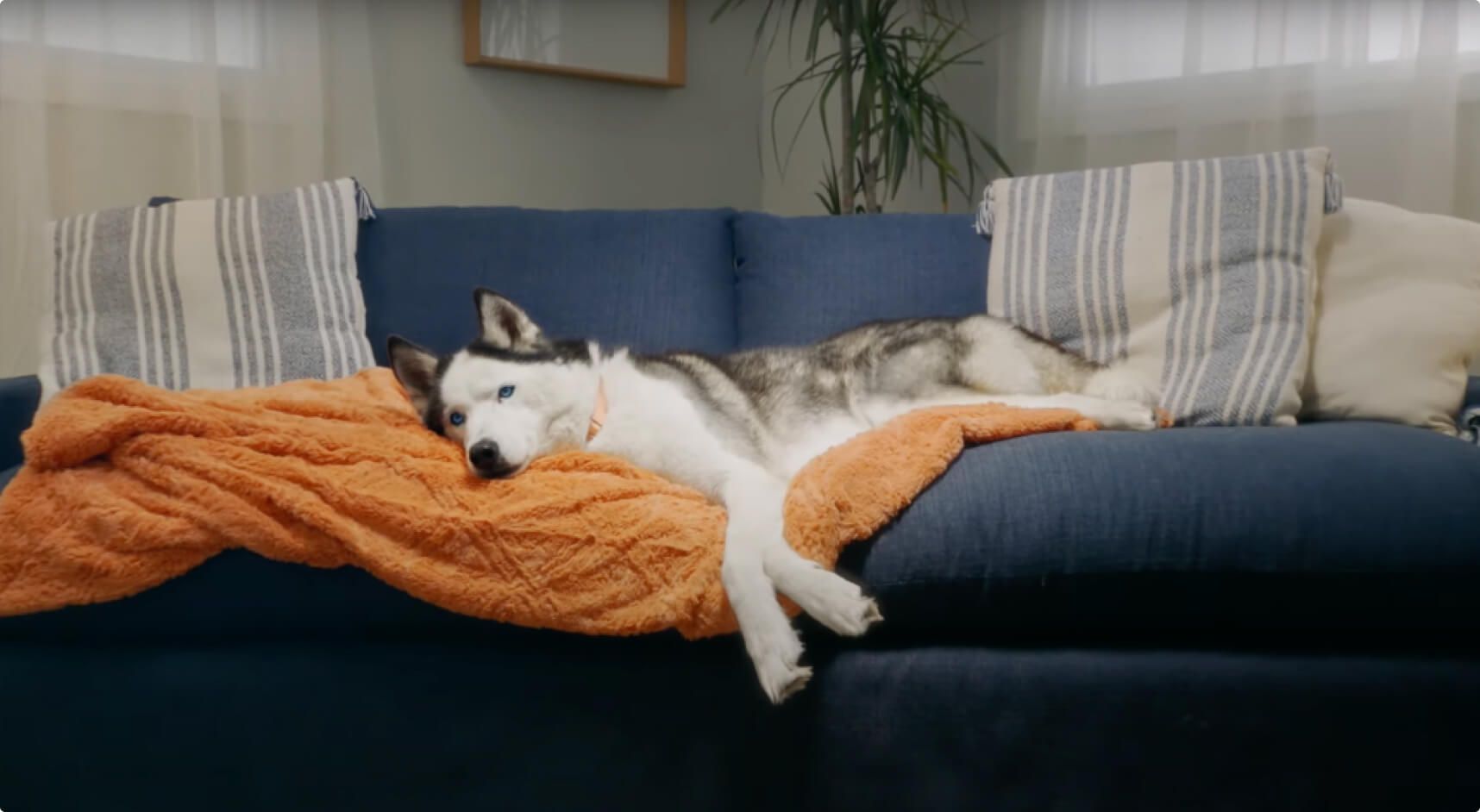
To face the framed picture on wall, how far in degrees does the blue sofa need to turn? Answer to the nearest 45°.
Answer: approximately 180°

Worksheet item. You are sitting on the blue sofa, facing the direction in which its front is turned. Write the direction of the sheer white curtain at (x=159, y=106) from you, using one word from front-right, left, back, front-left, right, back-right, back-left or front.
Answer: back-right

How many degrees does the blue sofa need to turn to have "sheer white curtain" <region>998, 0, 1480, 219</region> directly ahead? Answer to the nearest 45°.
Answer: approximately 135° to its left

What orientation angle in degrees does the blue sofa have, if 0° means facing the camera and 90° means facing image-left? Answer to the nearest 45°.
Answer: approximately 0°

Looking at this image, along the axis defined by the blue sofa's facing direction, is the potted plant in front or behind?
behind
